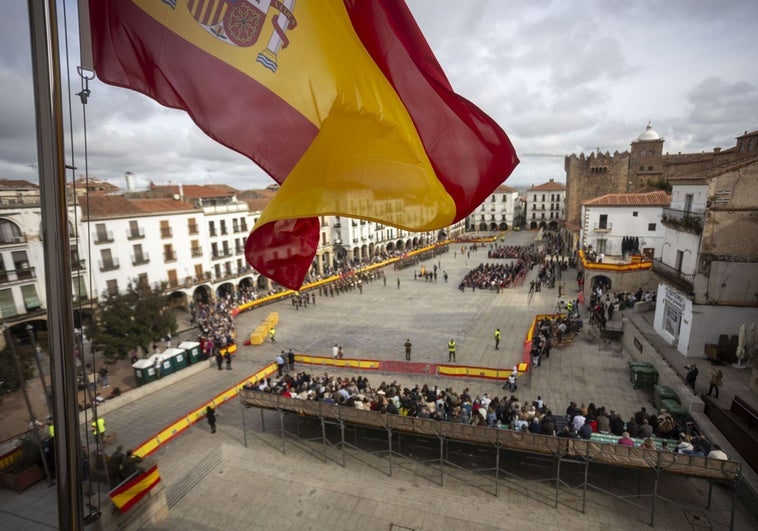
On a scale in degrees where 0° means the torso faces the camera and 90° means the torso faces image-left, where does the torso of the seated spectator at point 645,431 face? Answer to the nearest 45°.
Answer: approximately 180°

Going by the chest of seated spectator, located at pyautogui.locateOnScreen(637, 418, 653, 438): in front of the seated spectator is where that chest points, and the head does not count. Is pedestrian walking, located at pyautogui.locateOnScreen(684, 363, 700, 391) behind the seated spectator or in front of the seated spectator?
in front

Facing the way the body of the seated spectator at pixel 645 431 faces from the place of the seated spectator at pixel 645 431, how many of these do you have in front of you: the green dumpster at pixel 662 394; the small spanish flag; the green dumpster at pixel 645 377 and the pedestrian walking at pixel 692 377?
3

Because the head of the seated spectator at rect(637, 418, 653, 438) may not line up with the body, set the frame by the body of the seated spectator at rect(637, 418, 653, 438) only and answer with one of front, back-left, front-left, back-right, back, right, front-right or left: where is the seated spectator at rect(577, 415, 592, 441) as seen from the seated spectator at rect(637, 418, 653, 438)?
back-left

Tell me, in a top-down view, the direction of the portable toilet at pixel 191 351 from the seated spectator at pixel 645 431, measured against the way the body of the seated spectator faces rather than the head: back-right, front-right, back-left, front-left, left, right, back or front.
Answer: left

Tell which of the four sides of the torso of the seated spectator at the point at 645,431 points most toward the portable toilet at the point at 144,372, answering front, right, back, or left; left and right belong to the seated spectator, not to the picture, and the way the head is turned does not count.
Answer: left

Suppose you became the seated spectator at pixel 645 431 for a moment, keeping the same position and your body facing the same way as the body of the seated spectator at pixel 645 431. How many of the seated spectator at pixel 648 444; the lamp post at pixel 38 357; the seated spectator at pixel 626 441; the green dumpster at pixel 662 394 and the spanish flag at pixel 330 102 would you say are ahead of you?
1

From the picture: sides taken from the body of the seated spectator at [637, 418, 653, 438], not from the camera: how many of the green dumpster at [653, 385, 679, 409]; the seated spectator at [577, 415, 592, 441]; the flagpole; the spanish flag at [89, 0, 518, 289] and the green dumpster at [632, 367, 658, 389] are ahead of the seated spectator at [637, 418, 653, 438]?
2

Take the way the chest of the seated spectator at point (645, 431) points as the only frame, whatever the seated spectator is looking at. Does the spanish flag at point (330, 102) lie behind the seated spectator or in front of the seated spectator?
behind

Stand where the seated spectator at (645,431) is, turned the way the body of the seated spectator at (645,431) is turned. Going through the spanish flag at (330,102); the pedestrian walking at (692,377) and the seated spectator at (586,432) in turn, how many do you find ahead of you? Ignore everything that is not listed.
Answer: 1

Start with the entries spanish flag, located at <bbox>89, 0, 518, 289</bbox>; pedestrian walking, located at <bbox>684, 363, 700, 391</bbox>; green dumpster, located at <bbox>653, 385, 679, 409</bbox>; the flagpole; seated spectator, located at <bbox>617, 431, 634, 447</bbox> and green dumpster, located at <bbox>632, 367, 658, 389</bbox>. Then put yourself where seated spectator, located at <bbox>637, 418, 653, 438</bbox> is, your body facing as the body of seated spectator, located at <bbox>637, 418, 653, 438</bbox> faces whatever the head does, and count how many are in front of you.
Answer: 3

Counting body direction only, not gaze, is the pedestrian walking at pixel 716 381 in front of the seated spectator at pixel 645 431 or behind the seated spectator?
in front

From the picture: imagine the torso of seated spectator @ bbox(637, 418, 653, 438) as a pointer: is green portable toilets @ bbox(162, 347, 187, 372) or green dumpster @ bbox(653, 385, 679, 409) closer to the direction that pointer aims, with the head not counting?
the green dumpster
